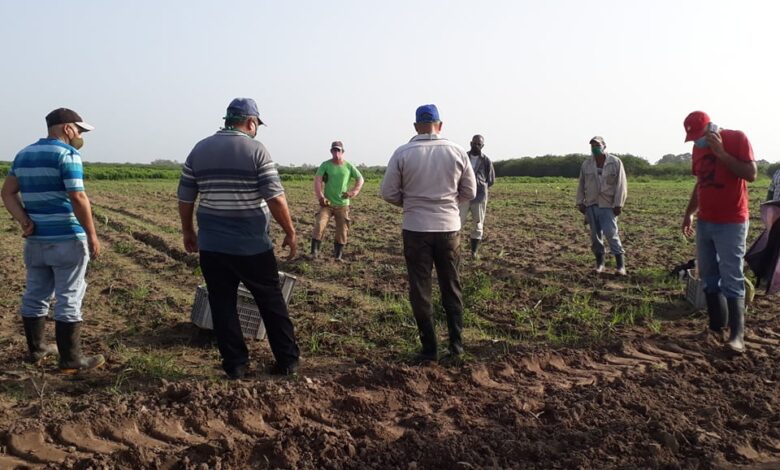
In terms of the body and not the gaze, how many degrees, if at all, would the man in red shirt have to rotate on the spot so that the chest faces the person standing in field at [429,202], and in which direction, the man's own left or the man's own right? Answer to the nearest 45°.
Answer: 0° — they already face them

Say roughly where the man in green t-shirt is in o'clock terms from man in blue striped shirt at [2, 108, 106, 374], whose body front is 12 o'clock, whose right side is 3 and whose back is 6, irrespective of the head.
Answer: The man in green t-shirt is roughly at 12 o'clock from the man in blue striped shirt.

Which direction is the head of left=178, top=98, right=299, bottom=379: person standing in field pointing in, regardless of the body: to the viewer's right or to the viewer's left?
to the viewer's right

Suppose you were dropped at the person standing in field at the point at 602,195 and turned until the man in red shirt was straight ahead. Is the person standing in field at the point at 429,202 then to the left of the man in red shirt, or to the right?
right

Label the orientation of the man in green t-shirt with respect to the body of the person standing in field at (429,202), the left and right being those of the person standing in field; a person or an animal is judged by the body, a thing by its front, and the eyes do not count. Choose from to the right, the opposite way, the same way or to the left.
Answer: the opposite way

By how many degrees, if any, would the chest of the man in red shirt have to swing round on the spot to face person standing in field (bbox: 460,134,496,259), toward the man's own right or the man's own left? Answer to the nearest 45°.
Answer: approximately 90° to the man's own right

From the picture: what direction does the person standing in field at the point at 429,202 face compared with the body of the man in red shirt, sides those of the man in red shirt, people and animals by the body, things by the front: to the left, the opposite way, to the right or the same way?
to the right

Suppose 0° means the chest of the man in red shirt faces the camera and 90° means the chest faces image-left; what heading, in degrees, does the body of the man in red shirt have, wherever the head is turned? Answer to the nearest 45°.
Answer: approximately 45°

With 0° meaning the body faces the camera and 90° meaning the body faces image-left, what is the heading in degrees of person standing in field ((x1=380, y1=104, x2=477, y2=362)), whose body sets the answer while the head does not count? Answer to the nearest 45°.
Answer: approximately 180°

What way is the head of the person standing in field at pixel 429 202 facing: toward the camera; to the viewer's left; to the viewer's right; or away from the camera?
away from the camera

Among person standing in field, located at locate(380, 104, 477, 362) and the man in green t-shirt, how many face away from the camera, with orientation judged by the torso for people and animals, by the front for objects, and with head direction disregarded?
1
